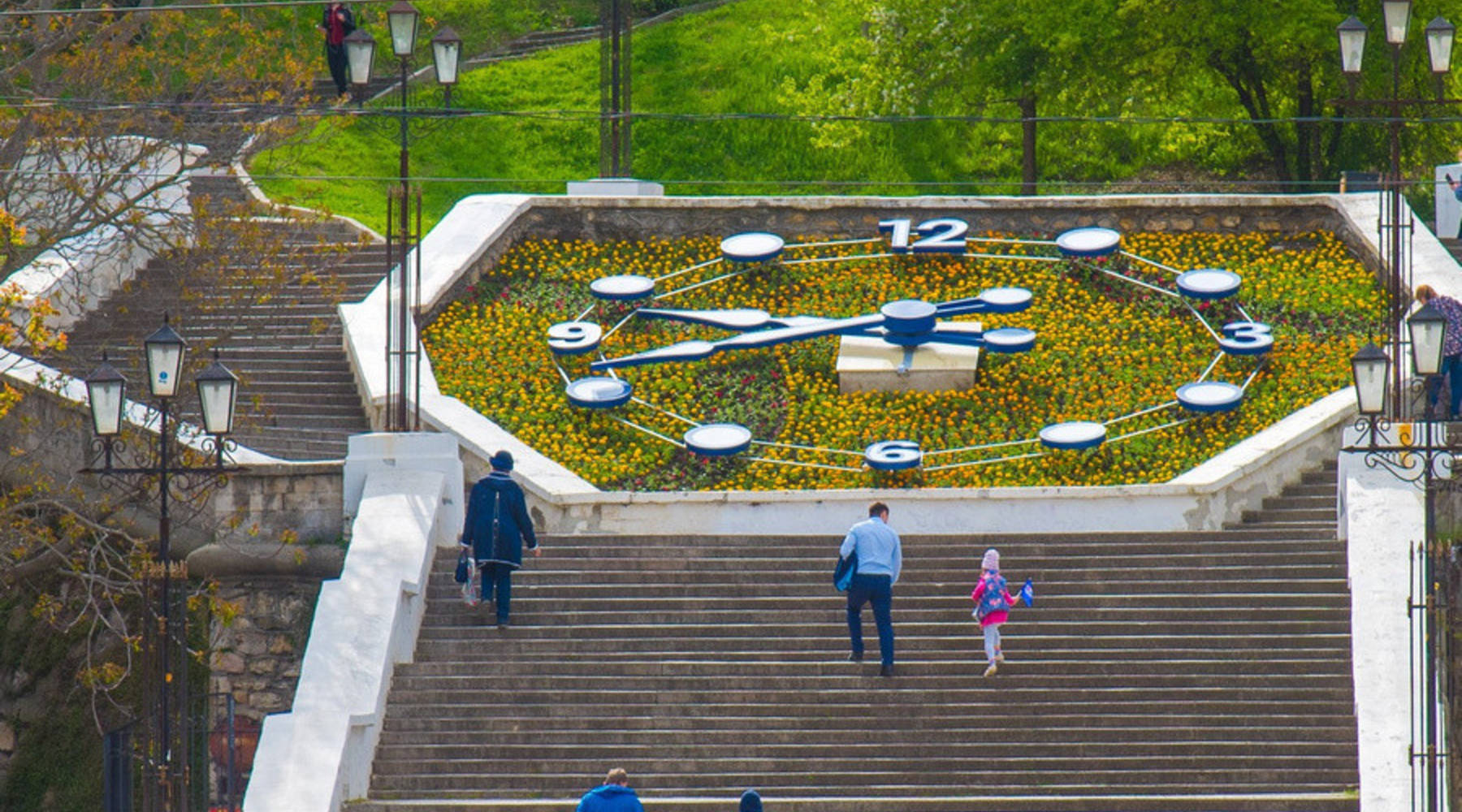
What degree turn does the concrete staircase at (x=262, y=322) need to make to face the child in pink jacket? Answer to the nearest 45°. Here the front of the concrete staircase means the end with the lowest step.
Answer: approximately 45° to its left

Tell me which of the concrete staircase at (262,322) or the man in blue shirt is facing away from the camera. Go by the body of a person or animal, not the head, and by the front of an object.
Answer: the man in blue shirt

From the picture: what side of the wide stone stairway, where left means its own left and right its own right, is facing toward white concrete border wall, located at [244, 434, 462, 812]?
right

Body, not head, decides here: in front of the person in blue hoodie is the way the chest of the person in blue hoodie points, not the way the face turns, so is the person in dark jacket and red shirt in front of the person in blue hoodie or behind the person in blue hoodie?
in front

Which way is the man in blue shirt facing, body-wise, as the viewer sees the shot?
away from the camera

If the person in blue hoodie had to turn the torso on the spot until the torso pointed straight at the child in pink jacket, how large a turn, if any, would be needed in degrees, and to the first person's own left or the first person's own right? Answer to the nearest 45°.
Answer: approximately 45° to the first person's own right

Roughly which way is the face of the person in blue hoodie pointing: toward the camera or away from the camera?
away from the camera

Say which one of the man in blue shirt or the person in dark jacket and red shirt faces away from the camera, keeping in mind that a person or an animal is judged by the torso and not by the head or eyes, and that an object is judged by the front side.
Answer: the man in blue shirt

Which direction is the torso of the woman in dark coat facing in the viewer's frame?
away from the camera

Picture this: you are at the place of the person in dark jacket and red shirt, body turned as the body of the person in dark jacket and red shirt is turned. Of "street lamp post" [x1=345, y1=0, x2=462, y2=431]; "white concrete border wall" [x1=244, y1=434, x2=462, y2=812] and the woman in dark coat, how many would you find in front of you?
3

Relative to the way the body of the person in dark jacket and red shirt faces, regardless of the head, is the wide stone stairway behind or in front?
in front

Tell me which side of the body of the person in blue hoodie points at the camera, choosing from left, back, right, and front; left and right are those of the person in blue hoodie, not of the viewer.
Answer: back

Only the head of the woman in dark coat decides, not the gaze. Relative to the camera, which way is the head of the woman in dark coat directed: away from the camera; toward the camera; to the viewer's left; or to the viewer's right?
away from the camera

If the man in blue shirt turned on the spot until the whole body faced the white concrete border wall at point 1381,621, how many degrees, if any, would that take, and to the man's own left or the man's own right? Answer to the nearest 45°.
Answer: approximately 90° to the man's own right
